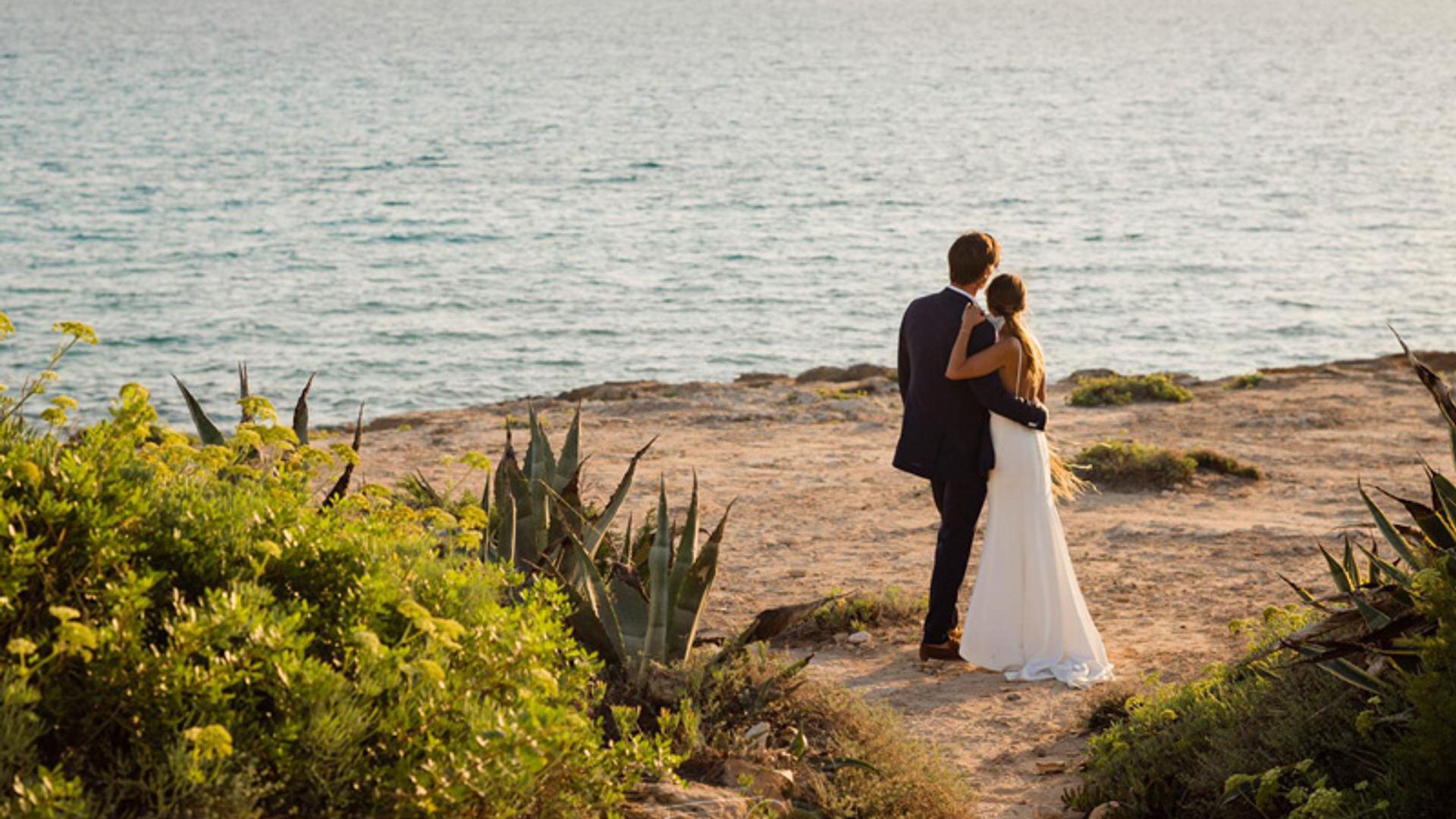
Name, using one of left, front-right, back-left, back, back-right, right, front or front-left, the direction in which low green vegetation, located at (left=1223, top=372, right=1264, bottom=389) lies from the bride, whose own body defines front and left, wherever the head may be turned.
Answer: front-right

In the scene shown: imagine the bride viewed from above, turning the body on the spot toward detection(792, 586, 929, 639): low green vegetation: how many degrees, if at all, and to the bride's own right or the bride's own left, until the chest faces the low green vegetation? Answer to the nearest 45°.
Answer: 0° — they already face it

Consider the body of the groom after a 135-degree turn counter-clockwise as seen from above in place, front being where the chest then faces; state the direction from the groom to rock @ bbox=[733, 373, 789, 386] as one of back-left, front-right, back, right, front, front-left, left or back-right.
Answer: right

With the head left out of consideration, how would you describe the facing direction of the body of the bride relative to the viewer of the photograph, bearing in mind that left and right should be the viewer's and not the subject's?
facing away from the viewer and to the left of the viewer

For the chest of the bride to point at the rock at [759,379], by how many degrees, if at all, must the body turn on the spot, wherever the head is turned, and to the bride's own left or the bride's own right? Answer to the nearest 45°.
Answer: approximately 45° to the bride's own right

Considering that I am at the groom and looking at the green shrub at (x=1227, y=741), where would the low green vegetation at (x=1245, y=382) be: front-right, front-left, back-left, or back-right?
back-left

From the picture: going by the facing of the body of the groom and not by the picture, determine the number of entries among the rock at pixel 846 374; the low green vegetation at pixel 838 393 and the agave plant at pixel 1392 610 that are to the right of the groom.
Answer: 1

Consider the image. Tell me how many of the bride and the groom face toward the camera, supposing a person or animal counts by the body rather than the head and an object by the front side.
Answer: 0

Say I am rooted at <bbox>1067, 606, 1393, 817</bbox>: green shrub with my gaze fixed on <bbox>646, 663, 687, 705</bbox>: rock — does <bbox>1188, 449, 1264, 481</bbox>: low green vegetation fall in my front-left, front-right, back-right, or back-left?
back-right

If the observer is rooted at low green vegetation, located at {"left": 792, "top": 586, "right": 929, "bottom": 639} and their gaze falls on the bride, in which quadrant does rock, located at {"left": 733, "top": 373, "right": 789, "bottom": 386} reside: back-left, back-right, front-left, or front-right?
back-left

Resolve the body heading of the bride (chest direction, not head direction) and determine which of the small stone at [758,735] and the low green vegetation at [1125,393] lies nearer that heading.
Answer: the low green vegetation

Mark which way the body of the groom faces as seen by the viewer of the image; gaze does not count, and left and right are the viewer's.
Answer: facing away from the viewer and to the right of the viewer

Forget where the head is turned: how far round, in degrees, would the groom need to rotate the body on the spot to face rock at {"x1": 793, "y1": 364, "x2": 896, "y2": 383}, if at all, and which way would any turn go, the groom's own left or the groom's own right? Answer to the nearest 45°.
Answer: approximately 45° to the groom's own left

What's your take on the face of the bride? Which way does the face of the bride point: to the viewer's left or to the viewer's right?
to the viewer's left
